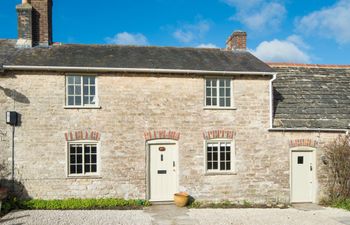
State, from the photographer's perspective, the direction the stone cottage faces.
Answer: facing the viewer
